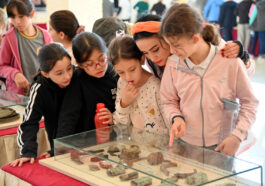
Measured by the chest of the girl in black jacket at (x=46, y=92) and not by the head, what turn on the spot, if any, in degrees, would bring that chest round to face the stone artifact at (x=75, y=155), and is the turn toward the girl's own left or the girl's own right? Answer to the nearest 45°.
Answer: approximately 45° to the girl's own right

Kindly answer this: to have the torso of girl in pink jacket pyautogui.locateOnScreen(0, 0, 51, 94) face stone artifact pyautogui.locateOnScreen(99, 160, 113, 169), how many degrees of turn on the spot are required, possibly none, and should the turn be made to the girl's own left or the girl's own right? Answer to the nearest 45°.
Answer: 0° — they already face it

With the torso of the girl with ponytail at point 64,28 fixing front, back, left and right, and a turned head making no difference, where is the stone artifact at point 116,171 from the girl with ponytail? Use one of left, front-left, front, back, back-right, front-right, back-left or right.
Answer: left

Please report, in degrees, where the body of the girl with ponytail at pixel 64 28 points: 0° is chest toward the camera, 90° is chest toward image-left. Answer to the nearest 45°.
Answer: approximately 90°

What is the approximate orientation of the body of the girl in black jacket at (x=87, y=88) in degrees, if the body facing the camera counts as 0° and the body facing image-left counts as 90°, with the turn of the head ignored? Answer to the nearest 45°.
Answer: approximately 315°

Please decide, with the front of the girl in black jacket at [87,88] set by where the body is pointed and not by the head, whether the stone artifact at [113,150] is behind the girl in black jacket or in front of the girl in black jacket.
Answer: in front

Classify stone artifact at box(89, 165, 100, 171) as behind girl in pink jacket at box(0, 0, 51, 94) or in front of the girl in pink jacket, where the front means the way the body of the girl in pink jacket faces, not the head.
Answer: in front
